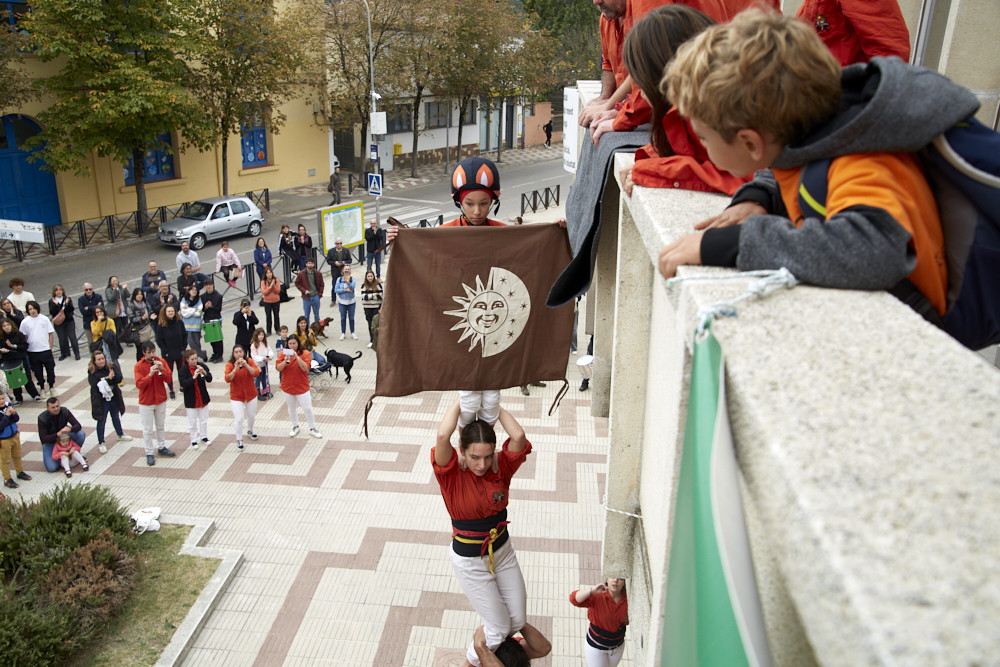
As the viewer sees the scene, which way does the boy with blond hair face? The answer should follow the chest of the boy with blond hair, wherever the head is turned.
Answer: to the viewer's left

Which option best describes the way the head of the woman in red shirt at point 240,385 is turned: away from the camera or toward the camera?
toward the camera

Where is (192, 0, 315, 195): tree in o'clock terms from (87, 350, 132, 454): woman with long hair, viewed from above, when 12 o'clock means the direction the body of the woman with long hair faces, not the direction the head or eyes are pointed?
The tree is roughly at 8 o'clock from the woman with long hair.

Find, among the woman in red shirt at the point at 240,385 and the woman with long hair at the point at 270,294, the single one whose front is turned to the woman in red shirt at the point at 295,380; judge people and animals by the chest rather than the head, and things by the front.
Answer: the woman with long hair

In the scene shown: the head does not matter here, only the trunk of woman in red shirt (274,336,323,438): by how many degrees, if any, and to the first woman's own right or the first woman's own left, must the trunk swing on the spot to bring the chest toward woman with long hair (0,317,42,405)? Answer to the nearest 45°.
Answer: approximately 135° to the first woman's own right

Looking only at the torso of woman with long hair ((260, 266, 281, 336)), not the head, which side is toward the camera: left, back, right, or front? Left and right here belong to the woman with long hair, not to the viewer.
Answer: front

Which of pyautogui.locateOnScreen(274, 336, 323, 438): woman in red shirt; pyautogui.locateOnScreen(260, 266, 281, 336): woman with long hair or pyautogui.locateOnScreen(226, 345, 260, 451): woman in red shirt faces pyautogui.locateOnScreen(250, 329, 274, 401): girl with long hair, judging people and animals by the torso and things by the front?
pyautogui.locateOnScreen(260, 266, 281, 336): woman with long hair

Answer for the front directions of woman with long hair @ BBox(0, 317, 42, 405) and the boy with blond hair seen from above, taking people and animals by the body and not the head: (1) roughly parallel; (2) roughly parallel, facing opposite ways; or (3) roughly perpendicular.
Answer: roughly parallel, facing opposite ways

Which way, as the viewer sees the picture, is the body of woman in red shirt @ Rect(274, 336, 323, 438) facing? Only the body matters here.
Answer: toward the camera

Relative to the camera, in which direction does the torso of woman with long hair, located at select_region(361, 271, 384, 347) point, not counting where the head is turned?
toward the camera

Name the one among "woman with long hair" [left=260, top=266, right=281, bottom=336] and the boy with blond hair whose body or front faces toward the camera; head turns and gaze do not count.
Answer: the woman with long hair

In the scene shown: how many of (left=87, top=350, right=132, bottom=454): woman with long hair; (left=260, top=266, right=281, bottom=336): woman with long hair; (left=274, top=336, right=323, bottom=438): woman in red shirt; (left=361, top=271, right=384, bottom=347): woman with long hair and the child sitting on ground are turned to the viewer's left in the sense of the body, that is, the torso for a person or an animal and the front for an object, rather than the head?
0

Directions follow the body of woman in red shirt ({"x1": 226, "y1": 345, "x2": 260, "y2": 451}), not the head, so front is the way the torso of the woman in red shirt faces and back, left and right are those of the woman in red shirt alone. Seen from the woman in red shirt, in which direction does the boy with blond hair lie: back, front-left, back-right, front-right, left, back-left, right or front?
front

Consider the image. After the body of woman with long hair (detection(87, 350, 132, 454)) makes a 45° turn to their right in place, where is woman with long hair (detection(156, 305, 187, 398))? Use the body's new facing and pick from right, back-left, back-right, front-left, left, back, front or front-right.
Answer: back-left

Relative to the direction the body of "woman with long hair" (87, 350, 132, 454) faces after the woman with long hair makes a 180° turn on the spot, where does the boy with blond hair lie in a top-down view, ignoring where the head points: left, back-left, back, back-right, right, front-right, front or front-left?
back-left

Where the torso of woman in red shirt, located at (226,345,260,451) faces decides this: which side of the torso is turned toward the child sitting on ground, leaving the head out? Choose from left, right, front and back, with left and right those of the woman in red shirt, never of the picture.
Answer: right

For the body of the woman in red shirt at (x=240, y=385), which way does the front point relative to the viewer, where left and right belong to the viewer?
facing the viewer

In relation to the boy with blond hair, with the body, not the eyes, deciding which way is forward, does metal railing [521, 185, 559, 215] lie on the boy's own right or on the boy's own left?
on the boy's own right

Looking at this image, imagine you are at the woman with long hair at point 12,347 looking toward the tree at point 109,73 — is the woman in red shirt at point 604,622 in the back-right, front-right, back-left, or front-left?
back-right

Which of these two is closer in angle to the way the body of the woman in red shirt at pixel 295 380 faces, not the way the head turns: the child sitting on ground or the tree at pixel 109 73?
the child sitting on ground

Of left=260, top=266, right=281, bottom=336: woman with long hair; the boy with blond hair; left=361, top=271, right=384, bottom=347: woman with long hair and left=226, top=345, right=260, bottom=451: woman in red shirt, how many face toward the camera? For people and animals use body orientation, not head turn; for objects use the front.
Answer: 3
